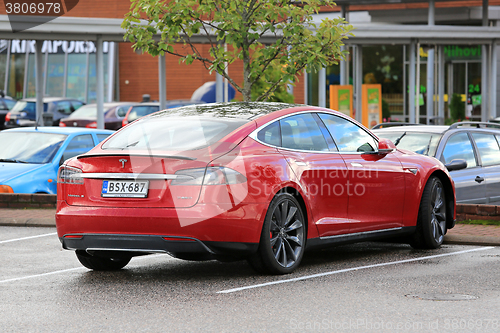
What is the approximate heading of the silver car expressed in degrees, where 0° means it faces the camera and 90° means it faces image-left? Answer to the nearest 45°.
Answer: approximately 45°

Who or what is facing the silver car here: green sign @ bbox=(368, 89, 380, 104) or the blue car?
the green sign

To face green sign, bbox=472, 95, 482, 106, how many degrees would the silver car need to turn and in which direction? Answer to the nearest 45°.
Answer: approximately 135° to its right

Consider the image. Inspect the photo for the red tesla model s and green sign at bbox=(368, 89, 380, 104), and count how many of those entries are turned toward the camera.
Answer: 1

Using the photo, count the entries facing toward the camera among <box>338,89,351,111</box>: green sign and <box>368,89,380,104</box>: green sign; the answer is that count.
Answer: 2

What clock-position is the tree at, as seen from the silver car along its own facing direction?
The tree is roughly at 2 o'clock from the silver car.

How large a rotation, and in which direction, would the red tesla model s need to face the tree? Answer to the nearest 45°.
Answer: approximately 45° to its left

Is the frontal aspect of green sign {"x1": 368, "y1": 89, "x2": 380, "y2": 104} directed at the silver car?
yes
